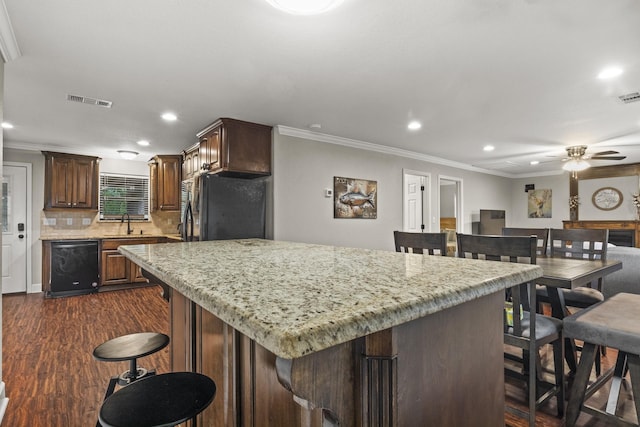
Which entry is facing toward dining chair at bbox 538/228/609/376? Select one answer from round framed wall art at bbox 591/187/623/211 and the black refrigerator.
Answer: the round framed wall art

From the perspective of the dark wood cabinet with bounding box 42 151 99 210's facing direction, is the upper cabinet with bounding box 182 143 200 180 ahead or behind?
ahead

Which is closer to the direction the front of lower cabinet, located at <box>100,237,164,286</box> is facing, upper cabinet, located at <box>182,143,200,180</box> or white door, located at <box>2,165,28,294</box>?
the upper cabinet

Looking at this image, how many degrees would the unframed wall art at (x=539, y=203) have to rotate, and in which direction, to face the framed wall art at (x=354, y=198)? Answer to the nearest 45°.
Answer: approximately 45° to its right

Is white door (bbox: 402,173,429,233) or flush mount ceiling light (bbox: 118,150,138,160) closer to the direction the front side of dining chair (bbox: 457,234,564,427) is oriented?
the white door

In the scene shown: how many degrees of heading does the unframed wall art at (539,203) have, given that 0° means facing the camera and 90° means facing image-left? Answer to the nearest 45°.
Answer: approximately 0°

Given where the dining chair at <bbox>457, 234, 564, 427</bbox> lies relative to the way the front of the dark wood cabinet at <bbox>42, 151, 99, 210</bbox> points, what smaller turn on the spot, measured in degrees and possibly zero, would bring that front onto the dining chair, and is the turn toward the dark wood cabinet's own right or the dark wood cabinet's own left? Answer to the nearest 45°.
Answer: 0° — it already faces it

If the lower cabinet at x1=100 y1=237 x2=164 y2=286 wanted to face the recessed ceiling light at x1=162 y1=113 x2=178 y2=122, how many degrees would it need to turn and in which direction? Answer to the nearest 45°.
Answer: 0° — it already faces it

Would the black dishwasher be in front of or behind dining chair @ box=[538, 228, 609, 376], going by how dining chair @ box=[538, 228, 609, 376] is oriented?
in front

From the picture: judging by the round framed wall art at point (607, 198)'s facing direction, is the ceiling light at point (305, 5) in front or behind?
in front

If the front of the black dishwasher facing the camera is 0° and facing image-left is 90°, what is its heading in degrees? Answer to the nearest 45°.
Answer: approximately 0°

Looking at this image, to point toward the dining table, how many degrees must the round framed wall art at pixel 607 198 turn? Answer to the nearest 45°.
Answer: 0° — it already faces it

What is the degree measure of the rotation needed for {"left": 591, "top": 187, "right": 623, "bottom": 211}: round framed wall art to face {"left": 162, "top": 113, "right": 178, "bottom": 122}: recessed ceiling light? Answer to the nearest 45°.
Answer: approximately 45° to its right
